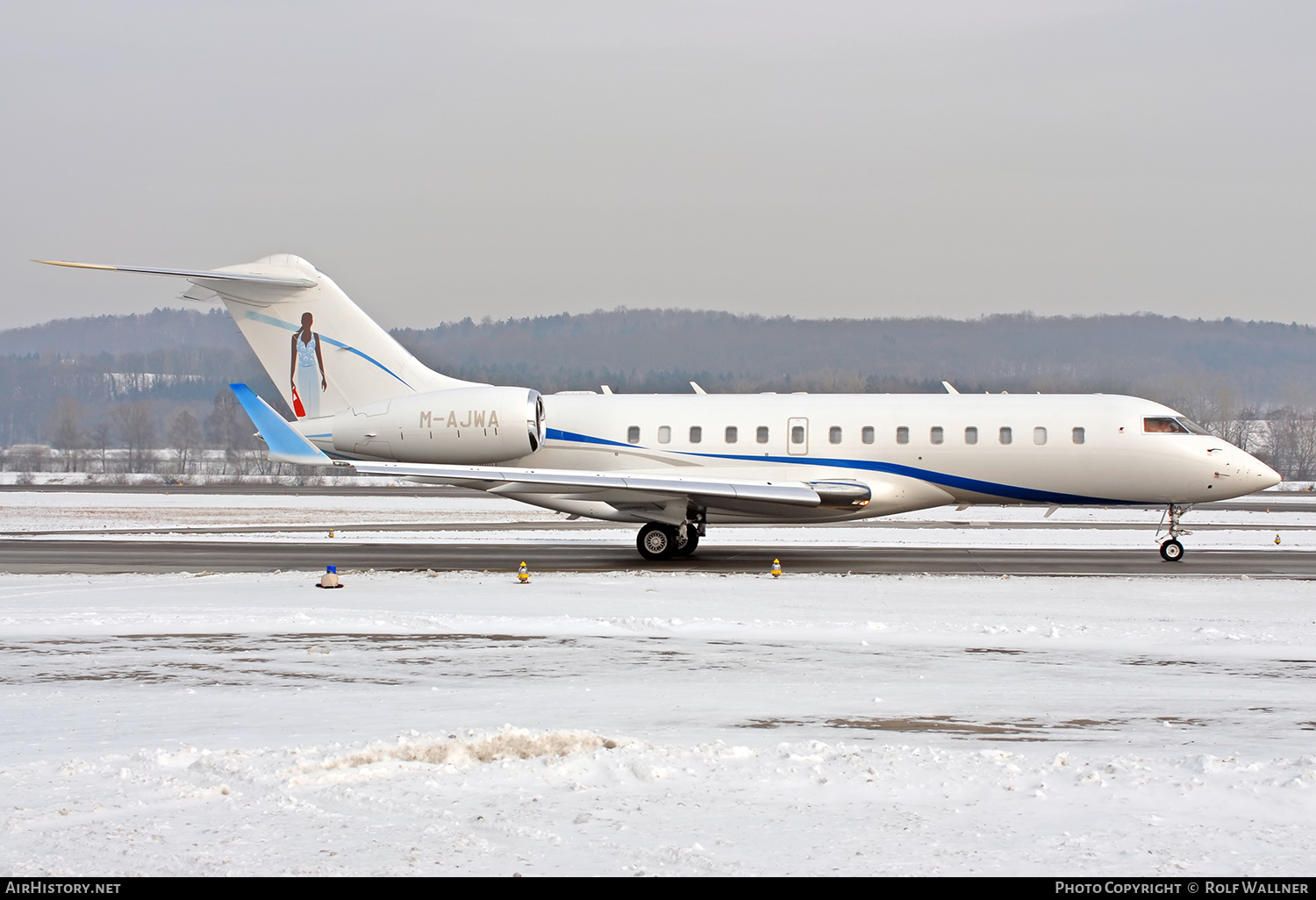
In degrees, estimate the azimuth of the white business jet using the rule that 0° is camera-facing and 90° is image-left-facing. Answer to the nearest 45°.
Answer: approximately 270°
